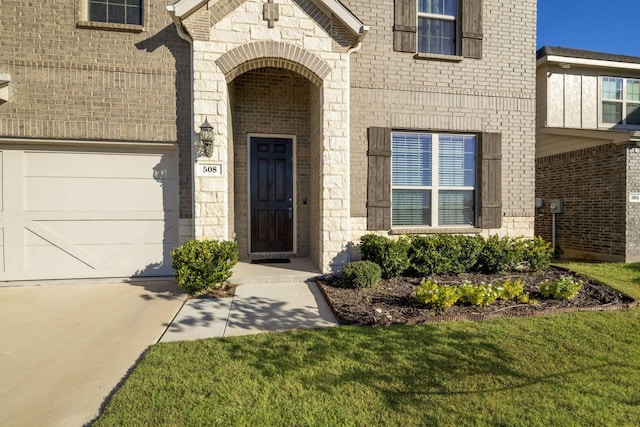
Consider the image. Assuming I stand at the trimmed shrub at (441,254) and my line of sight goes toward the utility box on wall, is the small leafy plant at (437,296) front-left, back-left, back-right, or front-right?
back-right

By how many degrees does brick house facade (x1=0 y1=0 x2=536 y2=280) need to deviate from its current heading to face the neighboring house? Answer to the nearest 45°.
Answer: approximately 90° to its left

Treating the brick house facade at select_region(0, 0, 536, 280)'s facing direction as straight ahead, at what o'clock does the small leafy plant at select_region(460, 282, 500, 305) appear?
The small leafy plant is roughly at 10 o'clock from the brick house facade.

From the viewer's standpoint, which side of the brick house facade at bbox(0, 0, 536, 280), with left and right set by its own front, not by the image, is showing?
front

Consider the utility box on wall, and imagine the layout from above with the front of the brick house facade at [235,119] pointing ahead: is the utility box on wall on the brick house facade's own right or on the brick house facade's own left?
on the brick house facade's own left

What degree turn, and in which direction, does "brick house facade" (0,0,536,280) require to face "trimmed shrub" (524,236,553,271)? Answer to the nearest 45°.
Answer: approximately 90° to its left

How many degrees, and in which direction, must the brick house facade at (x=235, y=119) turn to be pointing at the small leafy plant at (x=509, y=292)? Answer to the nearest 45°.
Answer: approximately 45° to its left

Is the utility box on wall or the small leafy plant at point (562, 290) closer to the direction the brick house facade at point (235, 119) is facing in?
the small leafy plant

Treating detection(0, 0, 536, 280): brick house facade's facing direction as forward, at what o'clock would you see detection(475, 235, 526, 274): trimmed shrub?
The trimmed shrub is roughly at 9 o'clock from the brick house facade.
